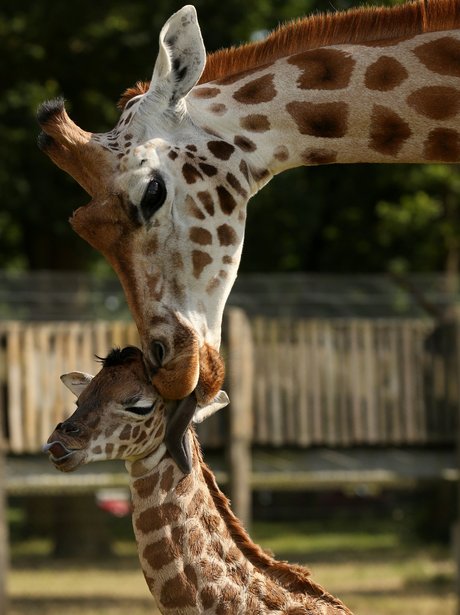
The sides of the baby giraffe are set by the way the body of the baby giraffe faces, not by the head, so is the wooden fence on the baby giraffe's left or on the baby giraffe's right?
on the baby giraffe's right

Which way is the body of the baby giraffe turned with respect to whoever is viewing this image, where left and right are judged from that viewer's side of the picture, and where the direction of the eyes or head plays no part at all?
facing to the left of the viewer
